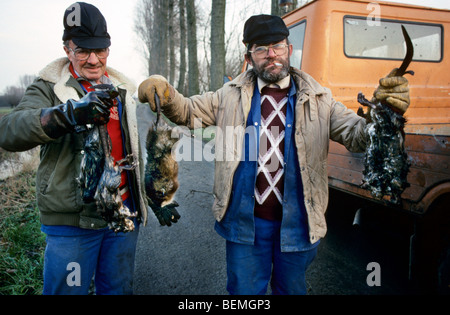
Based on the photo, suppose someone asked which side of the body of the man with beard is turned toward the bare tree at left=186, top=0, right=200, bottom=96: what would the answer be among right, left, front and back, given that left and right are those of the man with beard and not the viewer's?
back

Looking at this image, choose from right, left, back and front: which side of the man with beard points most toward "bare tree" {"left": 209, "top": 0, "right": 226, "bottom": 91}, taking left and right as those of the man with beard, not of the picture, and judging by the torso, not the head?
back

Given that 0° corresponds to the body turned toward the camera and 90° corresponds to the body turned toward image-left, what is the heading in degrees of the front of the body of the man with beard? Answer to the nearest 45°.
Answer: approximately 0°

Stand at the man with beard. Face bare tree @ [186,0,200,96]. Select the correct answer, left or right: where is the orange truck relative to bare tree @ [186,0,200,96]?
right

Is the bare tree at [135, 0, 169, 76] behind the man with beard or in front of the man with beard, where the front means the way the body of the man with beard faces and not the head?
behind

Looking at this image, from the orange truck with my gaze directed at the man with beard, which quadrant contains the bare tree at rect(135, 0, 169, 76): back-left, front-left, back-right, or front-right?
back-right
